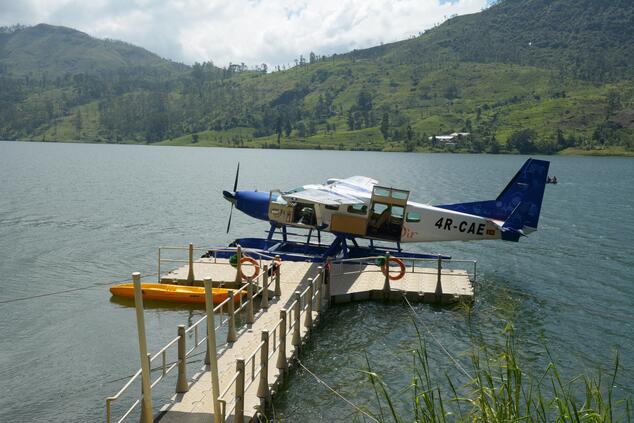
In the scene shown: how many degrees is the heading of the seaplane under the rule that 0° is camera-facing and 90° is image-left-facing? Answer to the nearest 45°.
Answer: approximately 90°

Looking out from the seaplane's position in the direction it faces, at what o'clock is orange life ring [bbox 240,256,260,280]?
The orange life ring is roughly at 11 o'clock from the seaplane.

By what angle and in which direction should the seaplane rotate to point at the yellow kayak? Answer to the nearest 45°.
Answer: approximately 45° to its left
